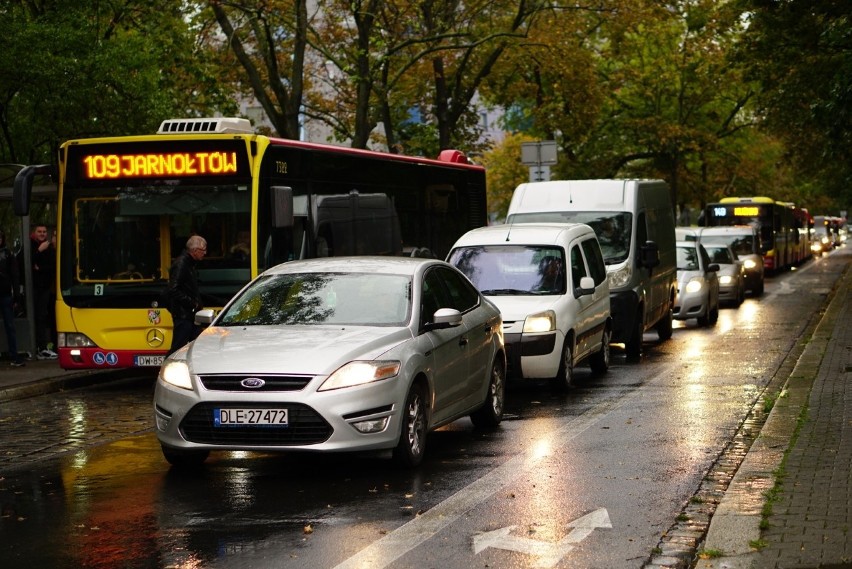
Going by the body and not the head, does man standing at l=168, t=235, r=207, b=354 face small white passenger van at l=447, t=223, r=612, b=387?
yes

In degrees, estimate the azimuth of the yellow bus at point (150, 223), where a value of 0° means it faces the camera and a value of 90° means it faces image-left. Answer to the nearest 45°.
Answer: approximately 45°

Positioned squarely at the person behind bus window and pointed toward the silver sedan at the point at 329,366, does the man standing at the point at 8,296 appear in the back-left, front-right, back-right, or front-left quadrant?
back-right

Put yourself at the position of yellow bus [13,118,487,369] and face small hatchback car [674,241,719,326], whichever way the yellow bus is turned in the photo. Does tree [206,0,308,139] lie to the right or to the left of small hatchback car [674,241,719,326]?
left

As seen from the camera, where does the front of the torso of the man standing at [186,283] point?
to the viewer's right

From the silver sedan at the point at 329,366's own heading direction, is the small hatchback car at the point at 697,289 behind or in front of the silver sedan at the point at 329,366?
behind

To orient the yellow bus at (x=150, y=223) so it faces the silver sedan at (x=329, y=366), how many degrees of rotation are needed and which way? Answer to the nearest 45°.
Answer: approximately 45° to its left

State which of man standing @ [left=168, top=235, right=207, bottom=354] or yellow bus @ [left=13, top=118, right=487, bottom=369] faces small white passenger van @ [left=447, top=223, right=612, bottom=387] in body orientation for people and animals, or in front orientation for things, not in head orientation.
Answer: the man standing

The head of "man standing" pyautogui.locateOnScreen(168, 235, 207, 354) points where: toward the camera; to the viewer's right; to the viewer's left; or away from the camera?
to the viewer's right

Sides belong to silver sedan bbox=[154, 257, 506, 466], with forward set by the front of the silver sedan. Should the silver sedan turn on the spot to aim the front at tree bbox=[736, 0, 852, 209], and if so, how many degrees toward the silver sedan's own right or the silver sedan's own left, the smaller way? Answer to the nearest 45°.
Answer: approximately 180°

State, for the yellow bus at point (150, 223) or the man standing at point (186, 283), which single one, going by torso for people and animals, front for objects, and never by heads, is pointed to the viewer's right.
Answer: the man standing
